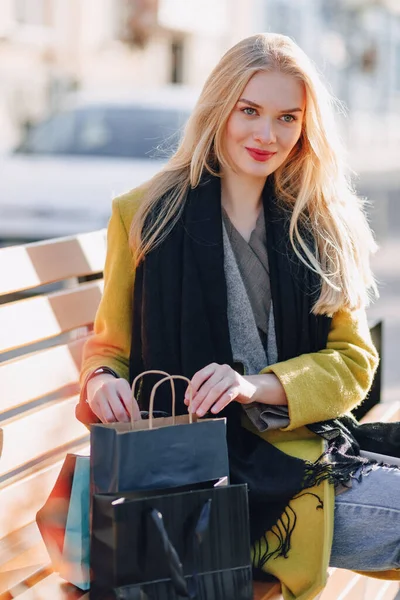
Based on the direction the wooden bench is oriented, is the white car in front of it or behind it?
behind

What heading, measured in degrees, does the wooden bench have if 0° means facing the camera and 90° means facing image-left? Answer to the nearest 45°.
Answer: approximately 315°
